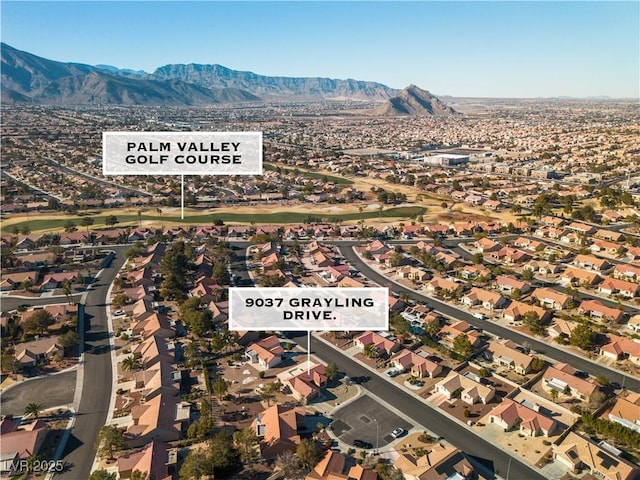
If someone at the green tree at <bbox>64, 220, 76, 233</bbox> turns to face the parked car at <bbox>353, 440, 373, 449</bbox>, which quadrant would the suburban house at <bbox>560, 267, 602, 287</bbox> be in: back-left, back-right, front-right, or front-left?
front-left

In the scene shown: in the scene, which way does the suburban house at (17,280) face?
toward the camera

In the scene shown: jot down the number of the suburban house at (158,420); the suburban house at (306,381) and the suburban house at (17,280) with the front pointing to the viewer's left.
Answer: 1

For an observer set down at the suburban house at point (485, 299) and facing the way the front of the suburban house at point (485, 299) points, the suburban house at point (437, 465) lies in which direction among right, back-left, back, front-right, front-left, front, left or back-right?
front-left

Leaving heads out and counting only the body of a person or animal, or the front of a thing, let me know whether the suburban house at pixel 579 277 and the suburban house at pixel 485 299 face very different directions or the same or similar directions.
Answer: same or similar directions

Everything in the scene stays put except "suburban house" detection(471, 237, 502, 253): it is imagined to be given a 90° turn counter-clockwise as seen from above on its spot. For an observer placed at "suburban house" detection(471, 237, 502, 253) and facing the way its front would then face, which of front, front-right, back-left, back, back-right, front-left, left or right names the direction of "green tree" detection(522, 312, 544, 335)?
front-right

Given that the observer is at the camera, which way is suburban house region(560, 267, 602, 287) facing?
facing the viewer and to the left of the viewer

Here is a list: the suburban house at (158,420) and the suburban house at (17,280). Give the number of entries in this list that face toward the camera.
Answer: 1

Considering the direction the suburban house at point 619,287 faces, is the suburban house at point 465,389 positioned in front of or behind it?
in front

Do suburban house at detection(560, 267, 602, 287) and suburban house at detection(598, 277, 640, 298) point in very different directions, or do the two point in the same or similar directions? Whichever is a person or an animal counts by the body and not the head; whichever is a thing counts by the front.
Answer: same or similar directions

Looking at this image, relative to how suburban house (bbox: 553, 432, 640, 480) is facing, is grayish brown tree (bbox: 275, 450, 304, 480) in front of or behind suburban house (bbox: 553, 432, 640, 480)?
in front
